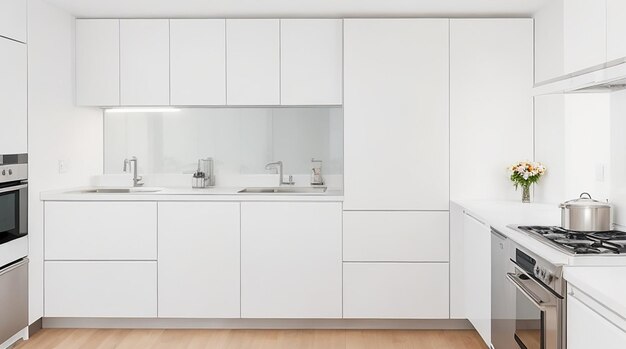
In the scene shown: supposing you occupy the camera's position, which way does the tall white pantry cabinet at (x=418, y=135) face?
facing the viewer

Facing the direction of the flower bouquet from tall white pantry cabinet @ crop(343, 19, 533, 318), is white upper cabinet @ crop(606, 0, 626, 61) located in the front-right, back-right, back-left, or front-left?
front-right

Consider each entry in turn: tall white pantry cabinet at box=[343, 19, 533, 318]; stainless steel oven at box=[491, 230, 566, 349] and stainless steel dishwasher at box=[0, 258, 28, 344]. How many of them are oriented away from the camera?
0

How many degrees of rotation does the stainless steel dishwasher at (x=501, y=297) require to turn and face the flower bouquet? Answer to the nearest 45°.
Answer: approximately 135° to its right

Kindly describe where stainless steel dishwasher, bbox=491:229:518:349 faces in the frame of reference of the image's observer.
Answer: facing the viewer and to the left of the viewer

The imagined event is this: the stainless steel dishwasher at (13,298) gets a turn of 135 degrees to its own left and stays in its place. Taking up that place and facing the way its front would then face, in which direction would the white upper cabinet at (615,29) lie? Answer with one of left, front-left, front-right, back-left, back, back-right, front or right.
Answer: back-right

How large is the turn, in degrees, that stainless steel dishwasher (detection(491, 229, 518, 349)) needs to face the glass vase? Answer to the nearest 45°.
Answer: approximately 135° to its right

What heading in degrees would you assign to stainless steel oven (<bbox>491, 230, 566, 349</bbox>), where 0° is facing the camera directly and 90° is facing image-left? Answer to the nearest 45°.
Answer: approximately 45°

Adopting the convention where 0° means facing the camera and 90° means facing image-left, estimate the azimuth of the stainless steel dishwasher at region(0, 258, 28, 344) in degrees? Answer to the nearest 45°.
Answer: approximately 315°

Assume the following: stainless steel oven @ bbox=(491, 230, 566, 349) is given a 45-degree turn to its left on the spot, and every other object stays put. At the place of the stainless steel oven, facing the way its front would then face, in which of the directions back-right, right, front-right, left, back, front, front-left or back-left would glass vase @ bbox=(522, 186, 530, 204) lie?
back
